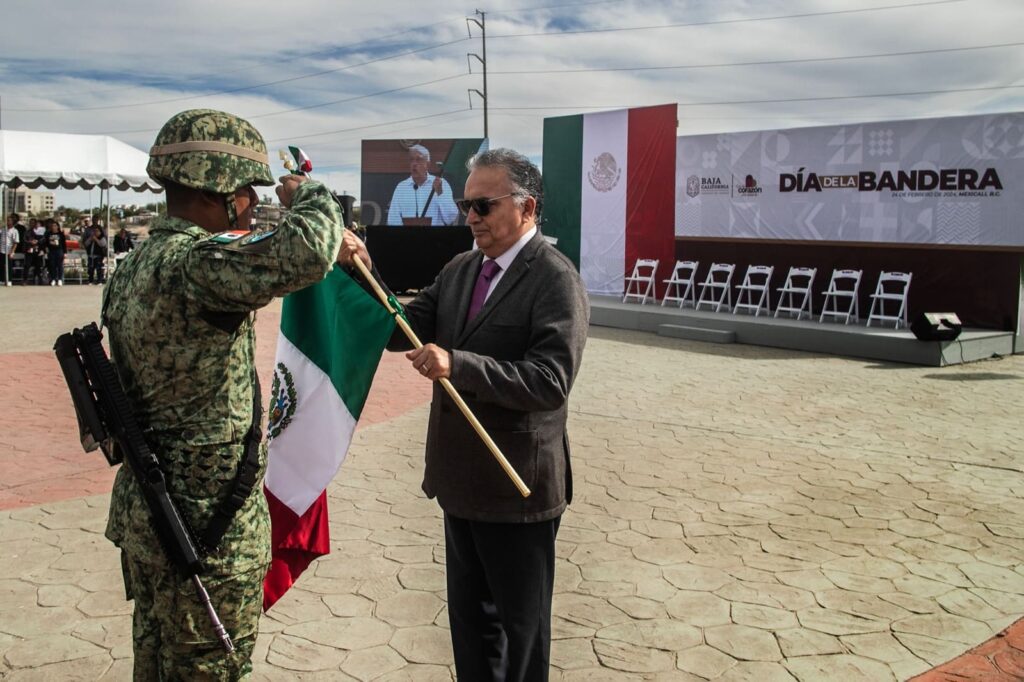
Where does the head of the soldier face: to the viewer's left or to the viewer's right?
to the viewer's right

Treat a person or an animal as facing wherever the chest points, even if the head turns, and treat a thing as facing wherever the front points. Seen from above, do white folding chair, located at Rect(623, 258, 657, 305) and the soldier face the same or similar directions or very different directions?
very different directions

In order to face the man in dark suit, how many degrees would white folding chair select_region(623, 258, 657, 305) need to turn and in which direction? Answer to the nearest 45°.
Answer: approximately 45° to its left

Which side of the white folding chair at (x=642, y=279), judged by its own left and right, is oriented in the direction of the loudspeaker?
left

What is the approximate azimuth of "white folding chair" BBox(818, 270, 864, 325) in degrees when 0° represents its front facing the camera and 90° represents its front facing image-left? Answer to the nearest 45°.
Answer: approximately 45°

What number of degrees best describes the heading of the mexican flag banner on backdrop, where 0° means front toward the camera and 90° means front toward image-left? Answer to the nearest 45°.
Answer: approximately 45°

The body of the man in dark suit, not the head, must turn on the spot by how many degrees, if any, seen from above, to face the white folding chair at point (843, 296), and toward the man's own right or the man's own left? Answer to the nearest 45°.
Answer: approximately 180°

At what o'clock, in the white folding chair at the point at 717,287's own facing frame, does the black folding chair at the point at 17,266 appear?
the black folding chair at the point at 17,266 is roughly at 2 o'clock from the white folding chair at the point at 717,287.

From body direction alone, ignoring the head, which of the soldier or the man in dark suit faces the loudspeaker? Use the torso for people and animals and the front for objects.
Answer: the soldier

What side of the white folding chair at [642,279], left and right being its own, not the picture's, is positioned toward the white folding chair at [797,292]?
left

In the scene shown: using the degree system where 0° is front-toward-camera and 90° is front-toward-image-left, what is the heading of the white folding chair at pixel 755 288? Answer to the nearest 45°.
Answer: approximately 45°

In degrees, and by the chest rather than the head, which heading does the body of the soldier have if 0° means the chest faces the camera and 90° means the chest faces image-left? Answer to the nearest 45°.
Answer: approximately 225°
